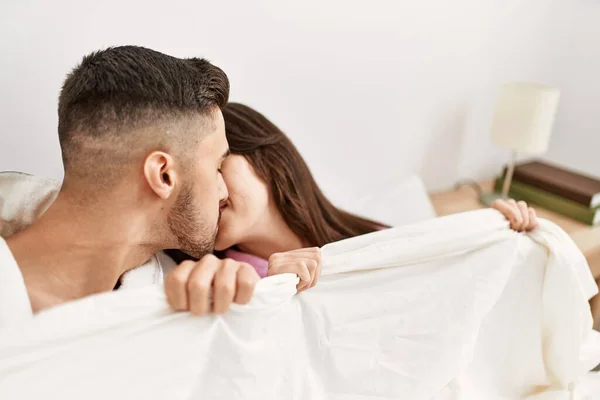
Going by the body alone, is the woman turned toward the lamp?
no

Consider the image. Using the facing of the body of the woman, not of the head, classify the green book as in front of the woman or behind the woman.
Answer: behind

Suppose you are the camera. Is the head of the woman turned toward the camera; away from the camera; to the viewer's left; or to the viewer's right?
to the viewer's left

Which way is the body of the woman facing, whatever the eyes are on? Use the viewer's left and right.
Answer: facing the viewer and to the left of the viewer

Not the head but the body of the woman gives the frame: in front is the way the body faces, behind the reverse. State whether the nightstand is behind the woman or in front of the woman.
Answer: behind

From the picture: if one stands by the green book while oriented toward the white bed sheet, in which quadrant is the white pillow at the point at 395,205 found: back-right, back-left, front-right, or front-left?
front-right
